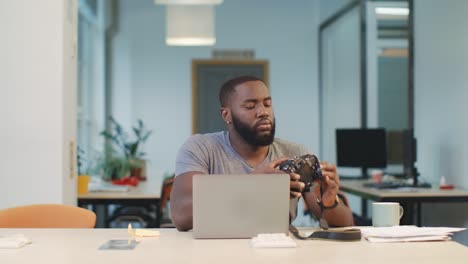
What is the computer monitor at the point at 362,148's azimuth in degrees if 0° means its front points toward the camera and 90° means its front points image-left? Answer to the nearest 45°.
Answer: approximately 0°

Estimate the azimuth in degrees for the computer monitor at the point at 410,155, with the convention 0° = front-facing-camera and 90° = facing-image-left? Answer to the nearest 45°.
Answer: approximately 90°

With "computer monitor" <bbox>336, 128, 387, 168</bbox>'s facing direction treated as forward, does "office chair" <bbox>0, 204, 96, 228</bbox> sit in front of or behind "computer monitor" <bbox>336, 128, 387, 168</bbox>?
in front

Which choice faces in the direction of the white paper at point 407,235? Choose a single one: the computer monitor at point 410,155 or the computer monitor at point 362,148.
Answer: the computer monitor at point 362,148

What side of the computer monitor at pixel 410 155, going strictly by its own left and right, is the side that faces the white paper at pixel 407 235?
left

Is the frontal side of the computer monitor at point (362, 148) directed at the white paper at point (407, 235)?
yes

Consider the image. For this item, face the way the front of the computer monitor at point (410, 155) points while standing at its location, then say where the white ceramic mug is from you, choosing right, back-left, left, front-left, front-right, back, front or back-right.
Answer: left

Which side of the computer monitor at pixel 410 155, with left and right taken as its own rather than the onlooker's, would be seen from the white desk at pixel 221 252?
left

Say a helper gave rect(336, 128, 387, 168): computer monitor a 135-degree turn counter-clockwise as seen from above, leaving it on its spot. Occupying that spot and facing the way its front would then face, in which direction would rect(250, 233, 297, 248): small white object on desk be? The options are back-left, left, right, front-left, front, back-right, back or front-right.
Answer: back-right

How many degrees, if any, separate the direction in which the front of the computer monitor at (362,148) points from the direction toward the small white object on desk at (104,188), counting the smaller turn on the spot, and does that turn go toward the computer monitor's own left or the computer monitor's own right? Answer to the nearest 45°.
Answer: approximately 45° to the computer monitor's own right

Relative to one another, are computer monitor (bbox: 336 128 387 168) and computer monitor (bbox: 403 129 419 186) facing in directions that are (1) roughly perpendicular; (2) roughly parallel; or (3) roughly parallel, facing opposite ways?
roughly perpendicular

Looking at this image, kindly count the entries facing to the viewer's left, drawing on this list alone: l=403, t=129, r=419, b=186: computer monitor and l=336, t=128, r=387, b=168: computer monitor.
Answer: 1

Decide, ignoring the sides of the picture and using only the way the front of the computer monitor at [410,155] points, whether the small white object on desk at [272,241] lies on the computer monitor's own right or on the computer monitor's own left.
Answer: on the computer monitor's own left
